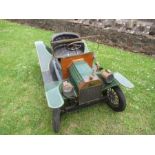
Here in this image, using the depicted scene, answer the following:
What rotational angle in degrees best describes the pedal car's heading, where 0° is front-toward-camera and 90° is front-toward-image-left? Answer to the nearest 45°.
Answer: approximately 315°
